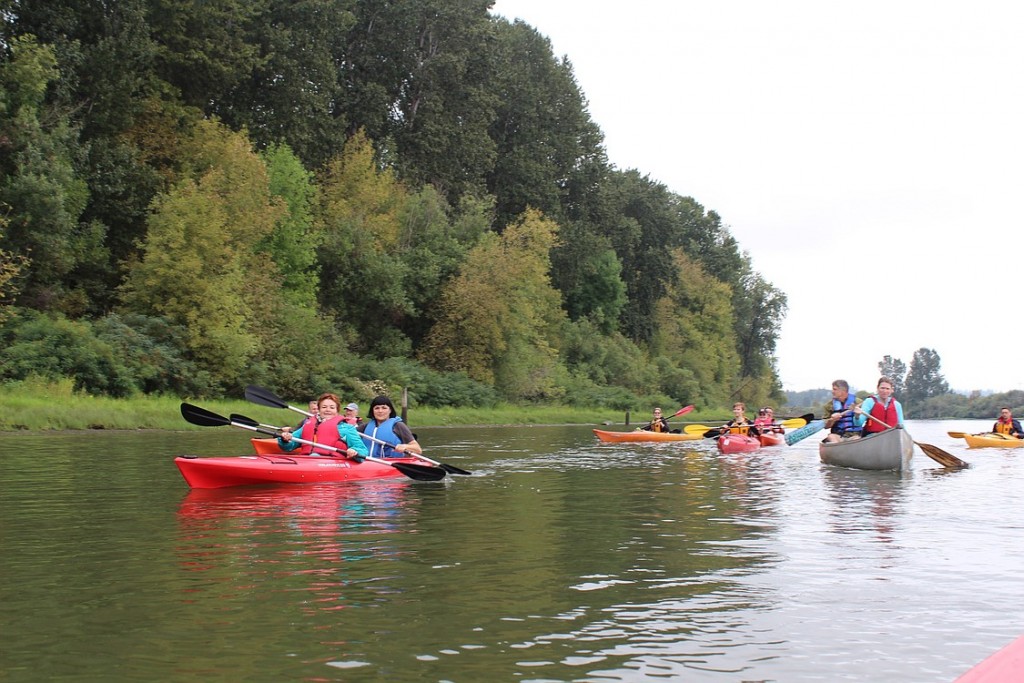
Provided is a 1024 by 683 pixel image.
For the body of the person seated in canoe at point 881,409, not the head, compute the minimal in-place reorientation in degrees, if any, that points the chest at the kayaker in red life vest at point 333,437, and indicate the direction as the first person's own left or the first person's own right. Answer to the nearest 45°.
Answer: approximately 45° to the first person's own right

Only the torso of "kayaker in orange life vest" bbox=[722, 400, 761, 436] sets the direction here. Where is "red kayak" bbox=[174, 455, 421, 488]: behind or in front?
in front

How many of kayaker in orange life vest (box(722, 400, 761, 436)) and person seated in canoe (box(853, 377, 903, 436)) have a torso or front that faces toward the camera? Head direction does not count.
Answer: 2

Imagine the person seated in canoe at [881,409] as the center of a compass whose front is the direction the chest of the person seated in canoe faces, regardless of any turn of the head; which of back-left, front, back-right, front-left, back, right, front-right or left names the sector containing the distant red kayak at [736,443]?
back-right

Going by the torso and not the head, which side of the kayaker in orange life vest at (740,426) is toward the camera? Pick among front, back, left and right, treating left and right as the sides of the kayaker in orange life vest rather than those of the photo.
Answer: front

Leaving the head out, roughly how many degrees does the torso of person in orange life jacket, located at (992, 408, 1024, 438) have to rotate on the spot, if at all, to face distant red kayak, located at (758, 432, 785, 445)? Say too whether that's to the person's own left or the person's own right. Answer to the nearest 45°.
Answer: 0° — they already face it

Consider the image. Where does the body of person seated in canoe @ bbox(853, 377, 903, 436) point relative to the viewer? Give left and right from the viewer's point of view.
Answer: facing the viewer

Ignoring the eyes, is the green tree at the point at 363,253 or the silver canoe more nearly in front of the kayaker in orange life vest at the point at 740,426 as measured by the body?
the silver canoe

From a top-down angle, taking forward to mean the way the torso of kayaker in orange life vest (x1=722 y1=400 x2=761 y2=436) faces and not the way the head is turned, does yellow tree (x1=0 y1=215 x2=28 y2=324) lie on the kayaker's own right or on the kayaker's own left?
on the kayaker's own right

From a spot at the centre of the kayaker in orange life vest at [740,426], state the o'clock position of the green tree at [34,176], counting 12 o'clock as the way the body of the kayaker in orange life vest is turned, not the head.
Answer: The green tree is roughly at 3 o'clock from the kayaker in orange life vest.
